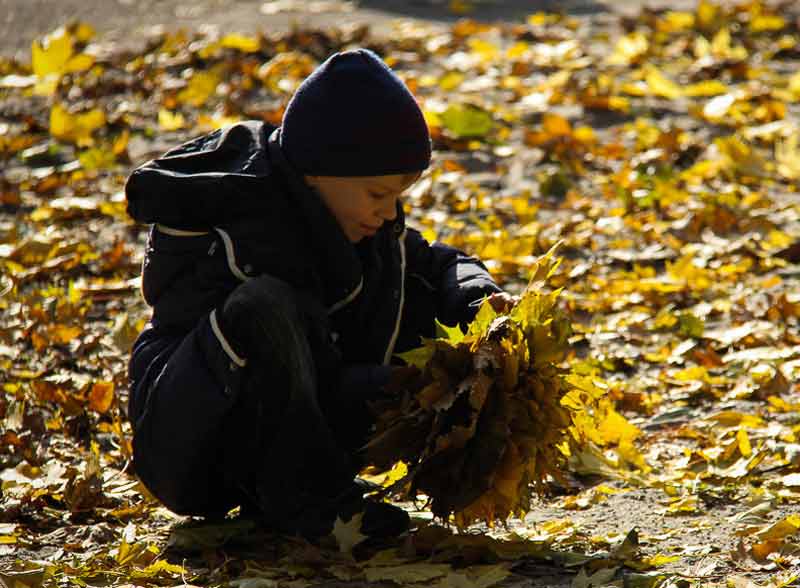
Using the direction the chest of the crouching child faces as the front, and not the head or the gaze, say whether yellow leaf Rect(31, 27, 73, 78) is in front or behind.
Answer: behind

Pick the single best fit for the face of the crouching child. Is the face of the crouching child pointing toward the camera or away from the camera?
toward the camera

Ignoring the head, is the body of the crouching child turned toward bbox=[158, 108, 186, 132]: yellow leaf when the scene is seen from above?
no

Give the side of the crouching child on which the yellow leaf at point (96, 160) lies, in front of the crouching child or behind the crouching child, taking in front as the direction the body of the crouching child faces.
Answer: behind

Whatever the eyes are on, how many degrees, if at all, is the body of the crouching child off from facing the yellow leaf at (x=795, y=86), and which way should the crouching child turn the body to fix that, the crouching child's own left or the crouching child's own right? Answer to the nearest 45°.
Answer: approximately 90° to the crouching child's own left

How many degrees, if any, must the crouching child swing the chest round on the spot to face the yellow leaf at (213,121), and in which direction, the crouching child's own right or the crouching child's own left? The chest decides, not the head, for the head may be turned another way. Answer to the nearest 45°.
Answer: approximately 135° to the crouching child's own left

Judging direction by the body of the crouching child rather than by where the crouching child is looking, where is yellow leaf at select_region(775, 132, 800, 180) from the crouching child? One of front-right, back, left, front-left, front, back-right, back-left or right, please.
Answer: left

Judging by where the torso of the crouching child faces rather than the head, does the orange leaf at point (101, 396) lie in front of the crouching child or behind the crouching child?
behind

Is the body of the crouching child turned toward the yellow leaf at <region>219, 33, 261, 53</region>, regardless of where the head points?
no

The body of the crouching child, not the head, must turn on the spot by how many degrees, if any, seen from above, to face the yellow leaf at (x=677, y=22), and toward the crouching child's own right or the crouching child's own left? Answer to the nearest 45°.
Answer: approximately 90° to the crouching child's own left

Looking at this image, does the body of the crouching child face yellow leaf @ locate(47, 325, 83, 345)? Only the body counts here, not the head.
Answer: no

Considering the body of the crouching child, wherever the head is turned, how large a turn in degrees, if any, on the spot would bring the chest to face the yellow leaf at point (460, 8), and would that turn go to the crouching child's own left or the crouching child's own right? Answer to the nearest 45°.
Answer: approximately 135° to the crouching child's own left

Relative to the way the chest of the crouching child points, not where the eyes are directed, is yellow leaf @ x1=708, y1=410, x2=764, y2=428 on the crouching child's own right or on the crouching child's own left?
on the crouching child's own left

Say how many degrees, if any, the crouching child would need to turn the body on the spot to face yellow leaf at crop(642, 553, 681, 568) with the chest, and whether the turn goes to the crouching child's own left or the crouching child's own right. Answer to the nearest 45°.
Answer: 0° — they already face it

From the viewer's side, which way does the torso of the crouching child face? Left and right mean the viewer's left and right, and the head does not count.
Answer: facing the viewer and to the right of the viewer

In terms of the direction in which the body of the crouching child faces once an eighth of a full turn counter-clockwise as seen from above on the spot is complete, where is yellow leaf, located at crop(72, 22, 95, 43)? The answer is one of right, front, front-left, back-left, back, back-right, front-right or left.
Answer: left
